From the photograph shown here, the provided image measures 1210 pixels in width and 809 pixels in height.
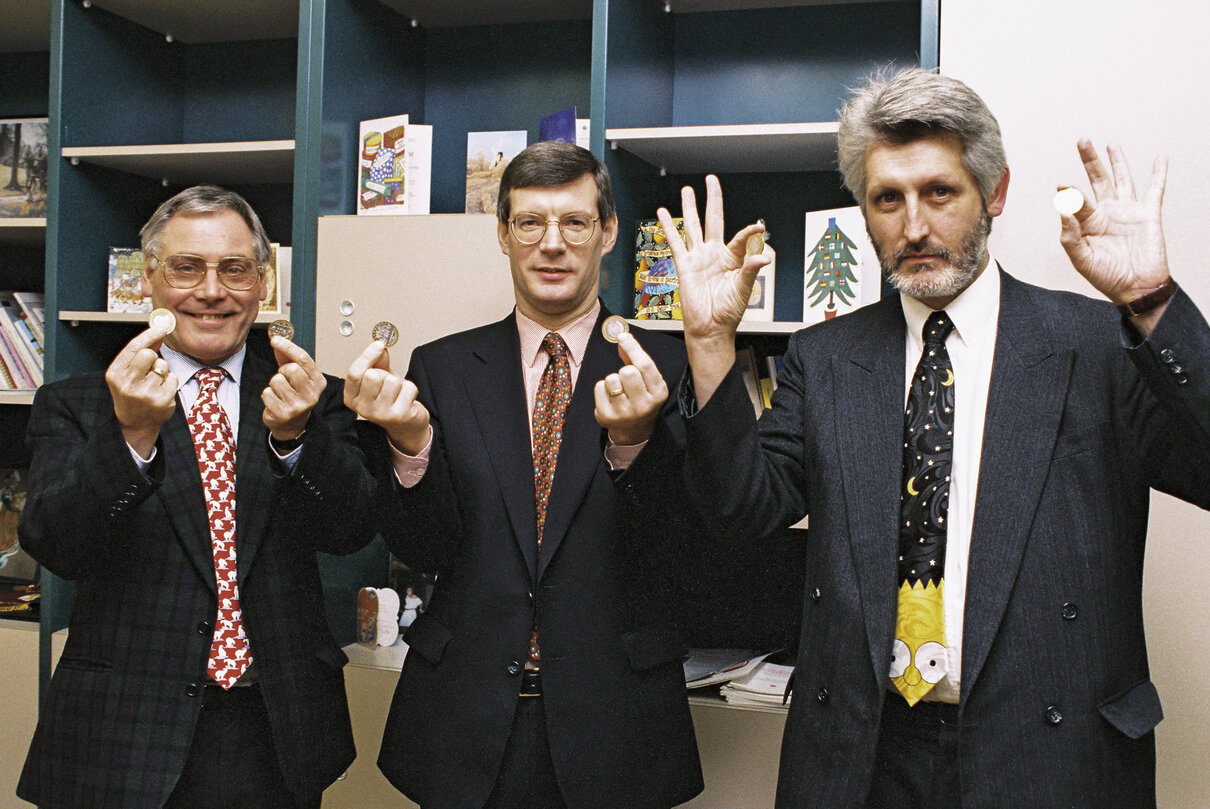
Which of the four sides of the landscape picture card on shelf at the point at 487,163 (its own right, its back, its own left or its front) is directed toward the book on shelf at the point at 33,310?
right

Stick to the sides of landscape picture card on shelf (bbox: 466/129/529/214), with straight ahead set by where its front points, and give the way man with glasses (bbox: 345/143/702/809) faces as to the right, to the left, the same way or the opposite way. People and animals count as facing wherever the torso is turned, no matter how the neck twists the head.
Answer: the same way

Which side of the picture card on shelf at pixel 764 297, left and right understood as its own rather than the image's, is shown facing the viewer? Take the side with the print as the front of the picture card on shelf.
front

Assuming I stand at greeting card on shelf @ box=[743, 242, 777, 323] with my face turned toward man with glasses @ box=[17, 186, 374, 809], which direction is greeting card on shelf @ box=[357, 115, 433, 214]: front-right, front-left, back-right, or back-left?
front-right

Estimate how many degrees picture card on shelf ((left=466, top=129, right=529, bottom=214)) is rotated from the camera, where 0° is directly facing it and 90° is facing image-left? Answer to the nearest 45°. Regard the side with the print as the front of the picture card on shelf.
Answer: approximately 0°

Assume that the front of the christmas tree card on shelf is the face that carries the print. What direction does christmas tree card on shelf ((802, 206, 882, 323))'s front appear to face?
toward the camera

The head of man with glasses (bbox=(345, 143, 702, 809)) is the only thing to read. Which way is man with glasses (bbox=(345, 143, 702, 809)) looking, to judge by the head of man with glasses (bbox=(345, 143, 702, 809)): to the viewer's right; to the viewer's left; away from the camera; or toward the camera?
toward the camera

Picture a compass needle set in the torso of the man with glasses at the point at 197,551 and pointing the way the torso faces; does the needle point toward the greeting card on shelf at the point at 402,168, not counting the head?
no

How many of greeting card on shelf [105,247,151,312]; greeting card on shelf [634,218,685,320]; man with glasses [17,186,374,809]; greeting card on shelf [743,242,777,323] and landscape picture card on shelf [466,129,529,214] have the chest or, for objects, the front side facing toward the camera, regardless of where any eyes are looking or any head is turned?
5

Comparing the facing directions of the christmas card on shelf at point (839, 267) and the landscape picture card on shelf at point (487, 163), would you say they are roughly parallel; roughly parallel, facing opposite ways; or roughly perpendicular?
roughly parallel

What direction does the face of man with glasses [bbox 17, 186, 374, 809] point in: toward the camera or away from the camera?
toward the camera

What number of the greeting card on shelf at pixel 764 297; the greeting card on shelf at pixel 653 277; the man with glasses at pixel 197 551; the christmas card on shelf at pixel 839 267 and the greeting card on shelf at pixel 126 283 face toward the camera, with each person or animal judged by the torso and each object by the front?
5

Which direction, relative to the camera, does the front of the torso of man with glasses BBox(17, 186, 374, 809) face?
toward the camera

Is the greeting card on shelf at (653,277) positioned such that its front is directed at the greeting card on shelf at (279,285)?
no

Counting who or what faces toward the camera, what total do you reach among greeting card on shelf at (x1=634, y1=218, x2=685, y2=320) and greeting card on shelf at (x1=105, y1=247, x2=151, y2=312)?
2
